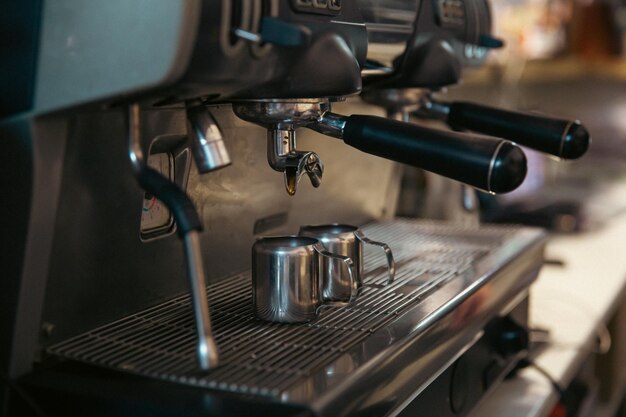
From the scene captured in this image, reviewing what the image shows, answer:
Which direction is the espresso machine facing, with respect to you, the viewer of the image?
facing the viewer and to the right of the viewer
